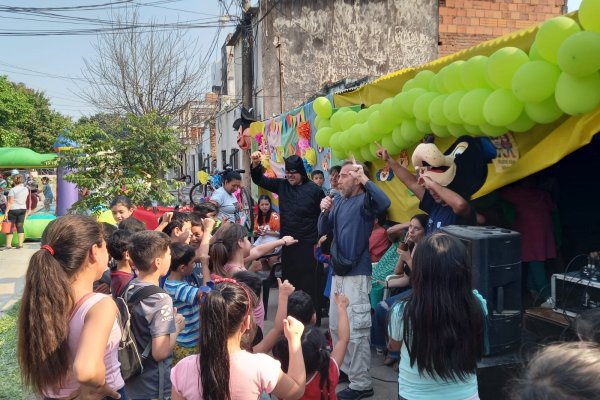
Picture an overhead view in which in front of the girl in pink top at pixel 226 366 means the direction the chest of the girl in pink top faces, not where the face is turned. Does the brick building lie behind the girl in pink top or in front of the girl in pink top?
in front

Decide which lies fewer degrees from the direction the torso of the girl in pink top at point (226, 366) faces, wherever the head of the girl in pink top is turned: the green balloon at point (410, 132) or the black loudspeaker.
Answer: the green balloon

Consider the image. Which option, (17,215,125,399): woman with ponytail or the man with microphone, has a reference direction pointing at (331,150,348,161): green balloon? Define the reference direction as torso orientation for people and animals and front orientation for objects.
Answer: the woman with ponytail

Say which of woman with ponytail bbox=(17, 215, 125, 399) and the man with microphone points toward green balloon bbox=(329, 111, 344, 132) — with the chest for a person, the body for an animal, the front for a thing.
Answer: the woman with ponytail

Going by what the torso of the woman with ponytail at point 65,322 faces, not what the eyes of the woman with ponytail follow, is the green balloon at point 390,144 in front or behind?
in front

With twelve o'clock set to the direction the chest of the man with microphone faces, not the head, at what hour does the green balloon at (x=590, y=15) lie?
The green balloon is roughly at 9 o'clock from the man with microphone.

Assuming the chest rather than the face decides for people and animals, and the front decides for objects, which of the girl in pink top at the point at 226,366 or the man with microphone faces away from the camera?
the girl in pink top

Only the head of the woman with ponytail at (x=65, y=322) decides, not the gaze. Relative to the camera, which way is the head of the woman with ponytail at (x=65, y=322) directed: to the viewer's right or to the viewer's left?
to the viewer's right

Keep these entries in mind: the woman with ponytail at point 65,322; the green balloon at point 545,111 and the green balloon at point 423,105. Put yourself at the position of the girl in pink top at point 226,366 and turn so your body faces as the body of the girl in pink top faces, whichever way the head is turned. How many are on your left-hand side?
1

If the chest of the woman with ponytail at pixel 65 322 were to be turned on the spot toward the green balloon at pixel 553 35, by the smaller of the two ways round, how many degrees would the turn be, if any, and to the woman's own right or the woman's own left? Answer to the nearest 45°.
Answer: approximately 45° to the woman's own right

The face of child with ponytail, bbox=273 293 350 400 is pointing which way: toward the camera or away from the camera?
away from the camera

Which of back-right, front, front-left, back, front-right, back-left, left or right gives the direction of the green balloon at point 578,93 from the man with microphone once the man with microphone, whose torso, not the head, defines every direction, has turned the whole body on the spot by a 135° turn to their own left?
front-right

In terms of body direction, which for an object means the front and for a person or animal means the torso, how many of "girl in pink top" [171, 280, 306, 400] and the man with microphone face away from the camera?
1

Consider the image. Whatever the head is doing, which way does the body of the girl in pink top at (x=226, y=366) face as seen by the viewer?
away from the camera

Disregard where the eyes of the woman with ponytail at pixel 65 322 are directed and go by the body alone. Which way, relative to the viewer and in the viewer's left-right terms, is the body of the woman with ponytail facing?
facing away from the viewer and to the right of the viewer
